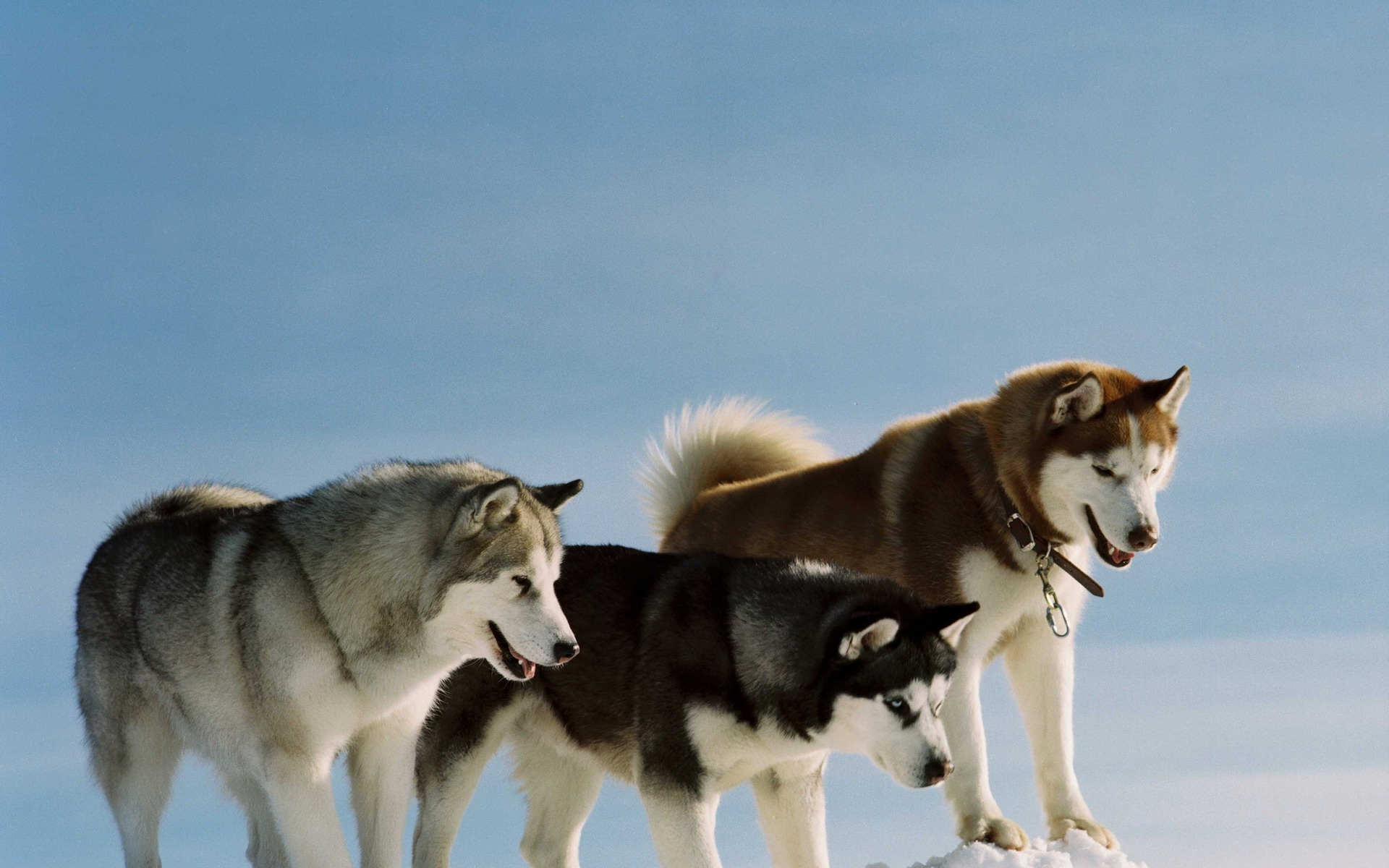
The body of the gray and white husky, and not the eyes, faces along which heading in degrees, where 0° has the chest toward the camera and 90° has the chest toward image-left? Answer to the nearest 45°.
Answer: approximately 315°

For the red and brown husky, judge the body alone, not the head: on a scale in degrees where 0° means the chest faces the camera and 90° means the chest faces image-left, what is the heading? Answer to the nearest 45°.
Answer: approximately 315°

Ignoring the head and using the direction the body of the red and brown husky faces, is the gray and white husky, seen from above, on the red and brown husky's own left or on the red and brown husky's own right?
on the red and brown husky's own right

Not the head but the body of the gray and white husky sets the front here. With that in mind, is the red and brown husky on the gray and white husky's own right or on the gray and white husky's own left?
on the gray and white husky's own left

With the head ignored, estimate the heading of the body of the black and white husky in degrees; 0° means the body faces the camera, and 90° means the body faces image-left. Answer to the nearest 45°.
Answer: approximately 315°
